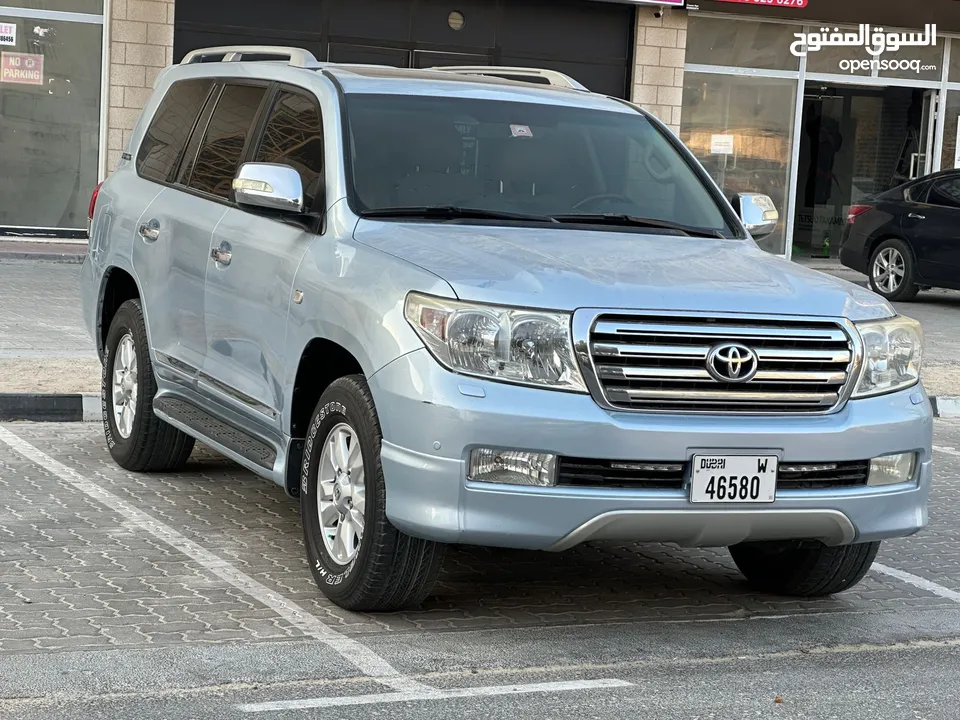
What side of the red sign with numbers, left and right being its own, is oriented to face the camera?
front

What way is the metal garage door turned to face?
toward the camera

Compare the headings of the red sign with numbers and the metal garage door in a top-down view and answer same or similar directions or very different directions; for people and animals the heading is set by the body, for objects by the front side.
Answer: same or similar directions

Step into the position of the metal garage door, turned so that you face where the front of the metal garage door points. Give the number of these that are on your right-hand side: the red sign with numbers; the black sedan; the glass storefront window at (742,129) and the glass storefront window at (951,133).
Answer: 0

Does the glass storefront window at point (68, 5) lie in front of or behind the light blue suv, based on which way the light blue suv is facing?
behind

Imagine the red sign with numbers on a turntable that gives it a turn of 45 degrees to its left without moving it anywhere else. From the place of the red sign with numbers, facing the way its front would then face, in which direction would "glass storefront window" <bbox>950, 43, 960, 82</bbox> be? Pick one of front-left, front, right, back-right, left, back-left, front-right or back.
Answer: left

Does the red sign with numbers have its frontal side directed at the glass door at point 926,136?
no

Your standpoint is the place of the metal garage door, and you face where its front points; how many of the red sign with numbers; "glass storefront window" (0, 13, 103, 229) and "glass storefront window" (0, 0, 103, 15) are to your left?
1

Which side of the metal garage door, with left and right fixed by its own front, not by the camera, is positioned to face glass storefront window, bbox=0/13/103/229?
right

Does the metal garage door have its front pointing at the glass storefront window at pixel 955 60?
no

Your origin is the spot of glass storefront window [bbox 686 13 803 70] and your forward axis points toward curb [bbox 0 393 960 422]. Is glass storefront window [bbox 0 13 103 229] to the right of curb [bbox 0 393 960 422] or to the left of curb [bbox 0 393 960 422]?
right

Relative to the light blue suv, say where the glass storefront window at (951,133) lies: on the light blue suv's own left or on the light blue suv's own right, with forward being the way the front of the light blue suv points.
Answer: on the light blue suv's own left

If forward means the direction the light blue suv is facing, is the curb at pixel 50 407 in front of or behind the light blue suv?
behind

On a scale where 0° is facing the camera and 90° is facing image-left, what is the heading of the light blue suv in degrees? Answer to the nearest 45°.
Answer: approximately 315°

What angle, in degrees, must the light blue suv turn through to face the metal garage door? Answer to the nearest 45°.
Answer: approximately 135° to its left

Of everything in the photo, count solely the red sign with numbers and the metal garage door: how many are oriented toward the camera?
2

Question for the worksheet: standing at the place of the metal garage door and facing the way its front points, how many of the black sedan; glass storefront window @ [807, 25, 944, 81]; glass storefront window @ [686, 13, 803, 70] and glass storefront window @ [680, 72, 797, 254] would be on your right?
0

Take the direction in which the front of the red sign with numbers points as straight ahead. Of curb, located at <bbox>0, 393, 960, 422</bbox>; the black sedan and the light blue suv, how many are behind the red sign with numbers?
0

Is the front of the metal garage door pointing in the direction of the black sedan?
no

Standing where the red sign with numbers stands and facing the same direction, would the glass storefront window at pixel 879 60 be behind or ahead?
behind
